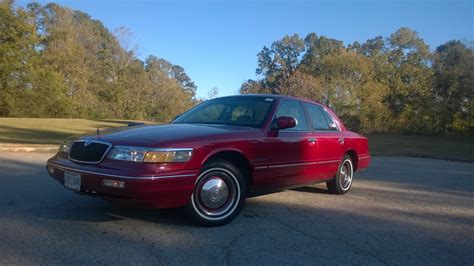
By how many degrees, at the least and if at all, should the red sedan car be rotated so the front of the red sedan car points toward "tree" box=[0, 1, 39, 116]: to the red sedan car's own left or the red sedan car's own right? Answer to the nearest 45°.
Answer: approximately 90° to the red sedan car's own right

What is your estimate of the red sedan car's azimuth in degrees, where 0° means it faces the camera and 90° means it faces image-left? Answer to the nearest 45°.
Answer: approximately 45°
